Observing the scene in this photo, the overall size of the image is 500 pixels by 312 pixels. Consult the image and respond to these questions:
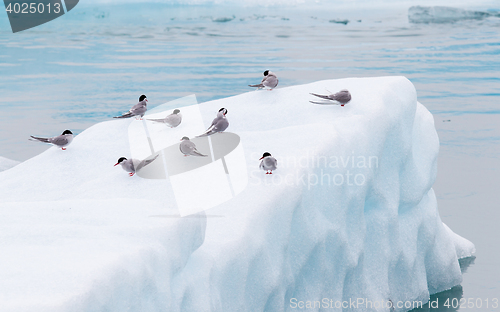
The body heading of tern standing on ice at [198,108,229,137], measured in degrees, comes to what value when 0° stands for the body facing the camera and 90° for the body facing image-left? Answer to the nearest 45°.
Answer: approximately 270°

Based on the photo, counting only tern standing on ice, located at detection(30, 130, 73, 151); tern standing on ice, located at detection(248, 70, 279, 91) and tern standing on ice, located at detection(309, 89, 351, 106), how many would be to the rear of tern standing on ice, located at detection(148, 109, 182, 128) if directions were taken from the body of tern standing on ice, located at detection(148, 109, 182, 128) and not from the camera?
1

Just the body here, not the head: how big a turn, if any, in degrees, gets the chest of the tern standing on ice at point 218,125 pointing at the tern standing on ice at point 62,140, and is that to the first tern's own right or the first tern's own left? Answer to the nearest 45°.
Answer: approximately 180°

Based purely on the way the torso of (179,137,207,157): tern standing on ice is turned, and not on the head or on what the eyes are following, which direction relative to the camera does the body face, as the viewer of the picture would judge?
to the viewer's left

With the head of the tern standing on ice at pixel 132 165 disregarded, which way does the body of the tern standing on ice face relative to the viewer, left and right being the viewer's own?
facing to the left of the viewer

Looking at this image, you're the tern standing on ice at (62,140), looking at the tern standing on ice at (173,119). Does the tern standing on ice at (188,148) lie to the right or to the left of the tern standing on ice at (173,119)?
right

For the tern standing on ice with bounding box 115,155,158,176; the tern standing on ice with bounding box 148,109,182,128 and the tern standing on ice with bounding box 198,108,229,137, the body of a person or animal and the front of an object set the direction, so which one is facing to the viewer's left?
the tern standing on ice with bounding box 115,155,158,176

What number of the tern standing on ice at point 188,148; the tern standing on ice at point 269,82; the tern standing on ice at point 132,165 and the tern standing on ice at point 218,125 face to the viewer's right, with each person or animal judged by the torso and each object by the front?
2

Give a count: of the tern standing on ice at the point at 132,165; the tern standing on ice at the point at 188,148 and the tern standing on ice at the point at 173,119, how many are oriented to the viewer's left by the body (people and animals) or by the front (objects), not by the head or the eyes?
2

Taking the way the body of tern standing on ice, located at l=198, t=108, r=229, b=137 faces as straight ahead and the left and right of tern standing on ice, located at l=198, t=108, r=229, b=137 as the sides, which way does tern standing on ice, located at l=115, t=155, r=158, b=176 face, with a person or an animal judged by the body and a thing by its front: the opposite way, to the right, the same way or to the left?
the opposite way

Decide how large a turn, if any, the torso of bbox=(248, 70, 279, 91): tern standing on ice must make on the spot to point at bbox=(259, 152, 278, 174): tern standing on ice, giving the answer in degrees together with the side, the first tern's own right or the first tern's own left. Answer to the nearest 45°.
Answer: approximately 90° to the first tern's own right

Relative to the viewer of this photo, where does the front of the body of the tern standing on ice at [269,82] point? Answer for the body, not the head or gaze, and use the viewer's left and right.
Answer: facing to the right of the viewer

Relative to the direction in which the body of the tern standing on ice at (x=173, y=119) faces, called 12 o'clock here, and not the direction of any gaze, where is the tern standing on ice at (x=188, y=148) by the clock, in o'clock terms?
the tern standing on ice at (x=188, y=148) is roughly at 3 o'clock from the tern standing on ice at (x=173, y=119).

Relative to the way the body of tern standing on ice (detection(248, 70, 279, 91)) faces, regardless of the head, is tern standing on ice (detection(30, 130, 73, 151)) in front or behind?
behind

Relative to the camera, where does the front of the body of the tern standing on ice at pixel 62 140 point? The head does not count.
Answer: to the viewer's right

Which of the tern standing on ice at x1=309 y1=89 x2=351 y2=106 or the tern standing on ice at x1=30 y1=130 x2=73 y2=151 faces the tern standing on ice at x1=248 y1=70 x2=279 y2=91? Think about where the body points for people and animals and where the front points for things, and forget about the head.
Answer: the tern standing on ice at x1=30 y1=130 x2=73 y2=151

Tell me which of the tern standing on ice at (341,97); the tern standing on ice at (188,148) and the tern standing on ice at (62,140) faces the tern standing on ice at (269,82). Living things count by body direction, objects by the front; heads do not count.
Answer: the tern standing on ice at (62,140)

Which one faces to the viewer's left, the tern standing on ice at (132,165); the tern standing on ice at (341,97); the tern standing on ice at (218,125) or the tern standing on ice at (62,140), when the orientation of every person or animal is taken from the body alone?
the tern standing on ice at (132,165)

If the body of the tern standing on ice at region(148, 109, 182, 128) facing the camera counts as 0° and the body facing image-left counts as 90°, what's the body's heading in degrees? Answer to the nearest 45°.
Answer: approximately 270°
